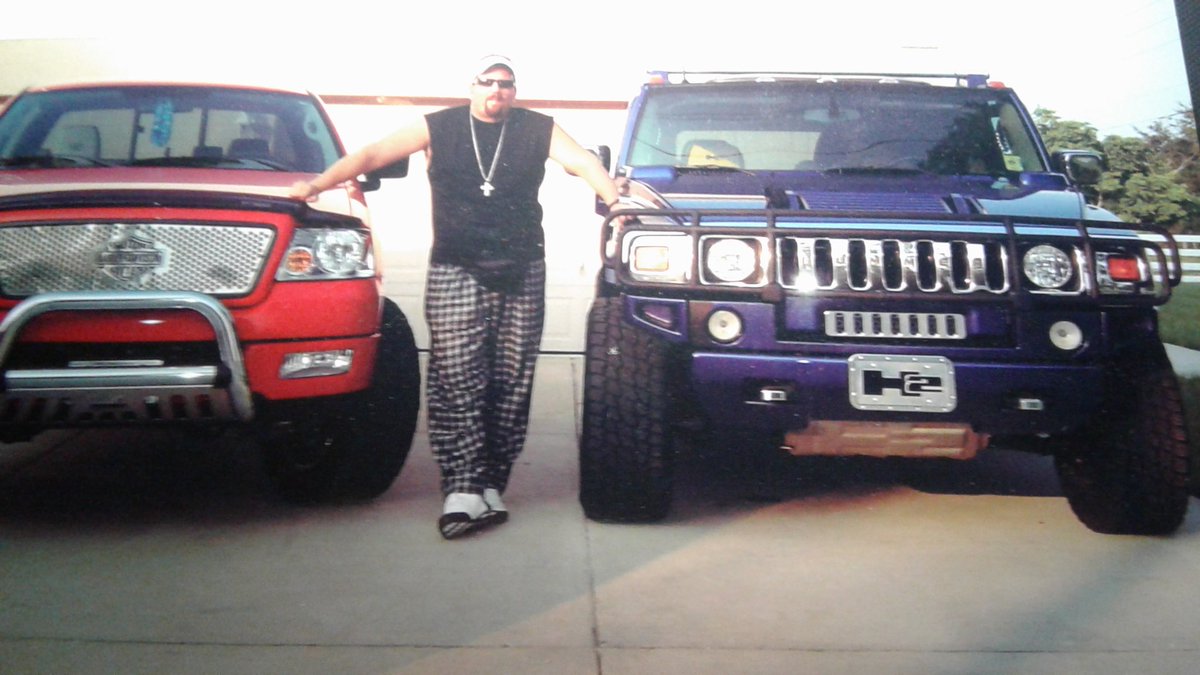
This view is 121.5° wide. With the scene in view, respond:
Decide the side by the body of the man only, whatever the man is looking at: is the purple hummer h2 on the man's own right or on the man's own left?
on the man's own left

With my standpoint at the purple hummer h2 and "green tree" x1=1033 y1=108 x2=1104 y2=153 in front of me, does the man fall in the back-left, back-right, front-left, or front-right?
back-left

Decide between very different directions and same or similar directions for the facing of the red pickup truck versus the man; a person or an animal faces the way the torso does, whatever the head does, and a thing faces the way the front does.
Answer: same or similar directions

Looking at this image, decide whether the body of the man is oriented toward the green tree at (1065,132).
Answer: no

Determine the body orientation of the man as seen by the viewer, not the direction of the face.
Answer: toward the camera

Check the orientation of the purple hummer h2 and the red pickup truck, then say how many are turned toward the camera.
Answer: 2

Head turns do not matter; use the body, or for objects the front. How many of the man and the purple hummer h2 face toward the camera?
2

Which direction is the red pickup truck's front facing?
toward the camera

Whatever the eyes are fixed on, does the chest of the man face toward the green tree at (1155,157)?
no

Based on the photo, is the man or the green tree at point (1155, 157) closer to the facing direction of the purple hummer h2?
the man

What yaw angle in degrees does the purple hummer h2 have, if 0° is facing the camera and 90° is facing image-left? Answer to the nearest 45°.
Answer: approximately 0°

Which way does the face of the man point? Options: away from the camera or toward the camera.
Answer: toward the camera
